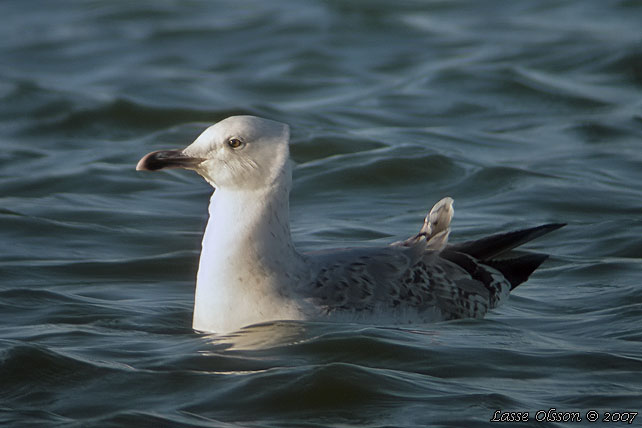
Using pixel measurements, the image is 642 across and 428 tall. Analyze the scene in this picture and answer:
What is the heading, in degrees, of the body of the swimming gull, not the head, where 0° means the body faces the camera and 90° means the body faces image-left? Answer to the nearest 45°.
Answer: approximately 90°
